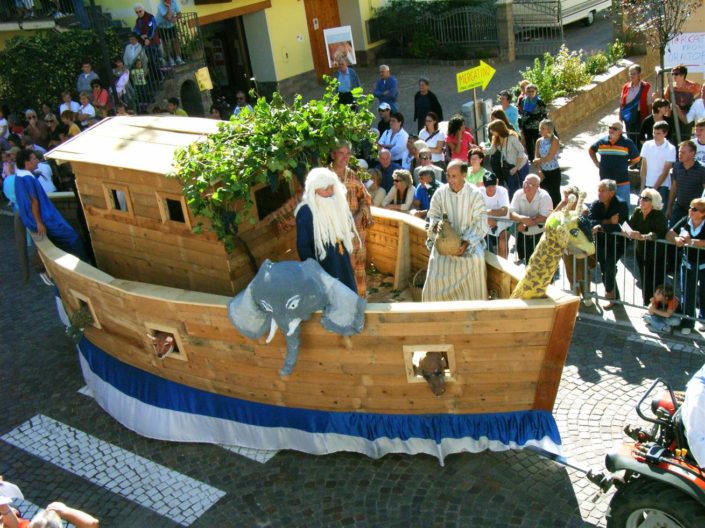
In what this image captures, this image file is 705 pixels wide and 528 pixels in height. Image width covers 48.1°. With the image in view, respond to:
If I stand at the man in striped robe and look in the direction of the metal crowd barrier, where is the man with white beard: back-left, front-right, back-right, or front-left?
back-left

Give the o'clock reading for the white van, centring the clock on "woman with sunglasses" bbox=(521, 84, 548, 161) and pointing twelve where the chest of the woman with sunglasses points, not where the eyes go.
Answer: The white van is roughly at 6 o'clock from the woman with sunglasses.

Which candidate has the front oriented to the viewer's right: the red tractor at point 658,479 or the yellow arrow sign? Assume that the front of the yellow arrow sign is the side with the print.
the red tractor

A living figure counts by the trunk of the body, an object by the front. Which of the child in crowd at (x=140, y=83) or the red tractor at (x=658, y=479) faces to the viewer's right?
the red tractor

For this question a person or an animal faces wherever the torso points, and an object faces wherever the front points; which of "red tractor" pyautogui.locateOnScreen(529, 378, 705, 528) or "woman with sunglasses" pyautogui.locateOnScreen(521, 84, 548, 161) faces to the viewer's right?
the red tractor

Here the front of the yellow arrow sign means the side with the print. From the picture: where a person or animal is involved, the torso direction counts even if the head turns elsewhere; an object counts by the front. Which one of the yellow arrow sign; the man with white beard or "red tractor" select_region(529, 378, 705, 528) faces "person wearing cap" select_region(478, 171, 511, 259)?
the yellow arrow sign

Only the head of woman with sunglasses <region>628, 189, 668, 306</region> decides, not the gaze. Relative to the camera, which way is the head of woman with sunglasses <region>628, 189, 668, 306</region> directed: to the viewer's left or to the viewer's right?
to the viewer's left

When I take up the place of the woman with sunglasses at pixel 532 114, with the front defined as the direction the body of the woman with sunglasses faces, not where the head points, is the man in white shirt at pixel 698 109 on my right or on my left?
on my left

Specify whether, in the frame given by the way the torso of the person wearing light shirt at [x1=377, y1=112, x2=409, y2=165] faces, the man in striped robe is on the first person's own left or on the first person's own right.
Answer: on the first person's own left

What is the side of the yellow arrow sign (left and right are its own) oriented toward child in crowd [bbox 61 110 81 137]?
right

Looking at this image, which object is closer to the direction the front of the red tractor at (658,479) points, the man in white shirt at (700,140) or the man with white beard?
the man in white shirt

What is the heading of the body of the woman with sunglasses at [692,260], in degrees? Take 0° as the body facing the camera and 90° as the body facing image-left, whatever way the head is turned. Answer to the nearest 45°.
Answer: approximately 45°

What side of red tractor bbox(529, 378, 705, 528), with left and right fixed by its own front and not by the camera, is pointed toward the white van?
left

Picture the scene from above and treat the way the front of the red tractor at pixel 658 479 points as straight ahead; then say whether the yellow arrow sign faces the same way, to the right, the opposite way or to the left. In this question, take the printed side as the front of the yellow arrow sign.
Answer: to the right
